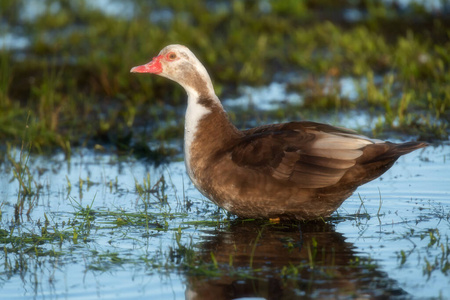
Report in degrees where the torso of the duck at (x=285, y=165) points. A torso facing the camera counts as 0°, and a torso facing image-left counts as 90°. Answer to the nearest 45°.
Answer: approximately 90°
